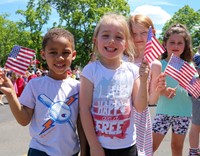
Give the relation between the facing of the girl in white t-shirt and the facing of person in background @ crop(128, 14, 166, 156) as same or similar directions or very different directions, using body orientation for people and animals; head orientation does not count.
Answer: same or similar directions

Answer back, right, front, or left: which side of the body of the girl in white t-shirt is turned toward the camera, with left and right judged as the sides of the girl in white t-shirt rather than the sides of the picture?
front

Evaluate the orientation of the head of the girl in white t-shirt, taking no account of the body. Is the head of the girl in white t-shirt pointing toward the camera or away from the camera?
toward the camera

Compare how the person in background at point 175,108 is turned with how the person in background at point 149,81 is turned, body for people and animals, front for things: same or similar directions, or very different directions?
same or similar directions

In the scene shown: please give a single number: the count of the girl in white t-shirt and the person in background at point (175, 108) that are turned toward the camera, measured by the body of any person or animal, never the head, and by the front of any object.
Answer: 2

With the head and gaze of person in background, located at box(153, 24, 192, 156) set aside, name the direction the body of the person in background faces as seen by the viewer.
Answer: toward the camera

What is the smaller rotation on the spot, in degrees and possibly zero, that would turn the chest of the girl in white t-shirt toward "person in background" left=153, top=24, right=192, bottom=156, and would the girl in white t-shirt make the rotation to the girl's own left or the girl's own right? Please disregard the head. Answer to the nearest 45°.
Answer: approximately 135° to the girl's own left

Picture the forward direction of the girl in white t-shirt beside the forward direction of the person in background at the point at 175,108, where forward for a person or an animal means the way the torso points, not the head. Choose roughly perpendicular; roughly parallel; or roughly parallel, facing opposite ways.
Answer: roughly parallel

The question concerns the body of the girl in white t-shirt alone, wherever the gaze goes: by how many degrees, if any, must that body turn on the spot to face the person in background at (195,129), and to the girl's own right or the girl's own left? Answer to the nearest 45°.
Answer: approximately 135° to the girl's own left

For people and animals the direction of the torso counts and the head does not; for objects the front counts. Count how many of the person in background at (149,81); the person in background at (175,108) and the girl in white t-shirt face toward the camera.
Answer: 3
